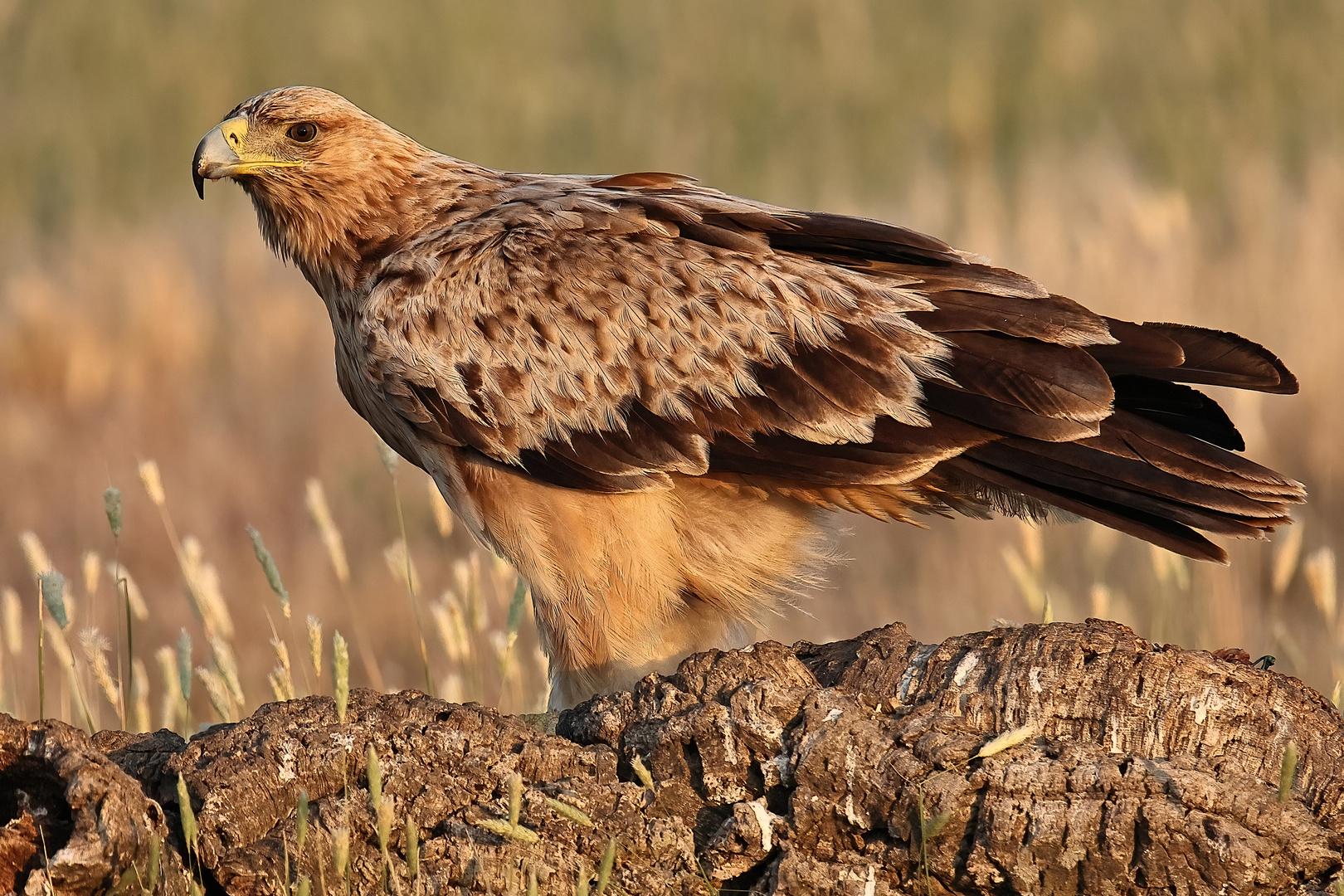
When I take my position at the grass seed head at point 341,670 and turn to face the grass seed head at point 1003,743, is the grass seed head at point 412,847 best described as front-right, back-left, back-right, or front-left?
front-right

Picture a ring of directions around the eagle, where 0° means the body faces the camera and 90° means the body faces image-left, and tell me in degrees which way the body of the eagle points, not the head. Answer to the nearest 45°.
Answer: approximately 90°

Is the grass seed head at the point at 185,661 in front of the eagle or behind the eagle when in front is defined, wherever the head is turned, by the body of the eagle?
in front

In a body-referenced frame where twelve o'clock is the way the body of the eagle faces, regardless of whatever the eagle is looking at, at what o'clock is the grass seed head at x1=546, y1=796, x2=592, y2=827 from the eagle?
The grass seed head is roughly at 9 o'clock from the eagle.

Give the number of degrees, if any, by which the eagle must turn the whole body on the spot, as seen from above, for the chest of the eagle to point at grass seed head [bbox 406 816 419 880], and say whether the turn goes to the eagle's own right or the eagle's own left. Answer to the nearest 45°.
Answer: approximately 90° to the eagle's own left

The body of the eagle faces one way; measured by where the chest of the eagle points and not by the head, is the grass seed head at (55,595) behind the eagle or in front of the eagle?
in front

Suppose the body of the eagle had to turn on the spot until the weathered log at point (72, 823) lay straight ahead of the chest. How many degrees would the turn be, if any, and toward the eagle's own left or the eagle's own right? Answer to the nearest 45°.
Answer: approximately 45° to the eagle's own left
